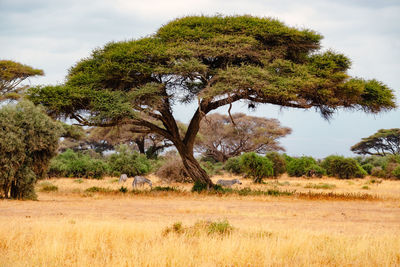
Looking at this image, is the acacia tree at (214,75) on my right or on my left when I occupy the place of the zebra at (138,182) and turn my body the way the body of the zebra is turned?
on my right

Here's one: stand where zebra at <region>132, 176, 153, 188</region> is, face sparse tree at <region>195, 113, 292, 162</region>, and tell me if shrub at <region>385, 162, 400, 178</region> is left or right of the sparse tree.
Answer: right

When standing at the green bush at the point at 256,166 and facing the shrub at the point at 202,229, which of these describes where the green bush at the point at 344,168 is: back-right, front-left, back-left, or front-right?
back-left
